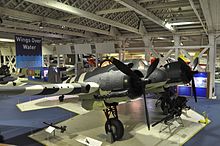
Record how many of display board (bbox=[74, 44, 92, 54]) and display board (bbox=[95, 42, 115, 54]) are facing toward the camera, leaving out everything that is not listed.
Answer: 2

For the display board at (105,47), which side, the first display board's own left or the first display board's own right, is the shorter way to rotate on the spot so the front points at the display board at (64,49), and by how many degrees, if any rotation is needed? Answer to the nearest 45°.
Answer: approximately 135° to the first display board's own right

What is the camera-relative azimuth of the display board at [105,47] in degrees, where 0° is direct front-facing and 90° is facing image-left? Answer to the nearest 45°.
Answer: approximately 0°

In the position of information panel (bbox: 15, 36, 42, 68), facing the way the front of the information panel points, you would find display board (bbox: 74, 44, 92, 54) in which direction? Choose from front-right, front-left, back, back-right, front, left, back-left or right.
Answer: back-left

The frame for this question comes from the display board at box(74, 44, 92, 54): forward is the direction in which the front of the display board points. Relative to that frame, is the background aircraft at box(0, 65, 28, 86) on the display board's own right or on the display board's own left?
on the display board's own right

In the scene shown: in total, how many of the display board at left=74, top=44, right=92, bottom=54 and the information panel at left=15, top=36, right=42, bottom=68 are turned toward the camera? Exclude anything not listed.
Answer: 2

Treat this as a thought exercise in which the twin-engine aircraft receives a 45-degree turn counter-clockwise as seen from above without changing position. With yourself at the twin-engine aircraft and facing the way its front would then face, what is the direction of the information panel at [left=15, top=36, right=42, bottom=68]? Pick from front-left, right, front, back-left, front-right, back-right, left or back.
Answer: back-left

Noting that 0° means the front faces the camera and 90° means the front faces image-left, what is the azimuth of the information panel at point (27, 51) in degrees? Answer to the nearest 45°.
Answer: approximately 0°

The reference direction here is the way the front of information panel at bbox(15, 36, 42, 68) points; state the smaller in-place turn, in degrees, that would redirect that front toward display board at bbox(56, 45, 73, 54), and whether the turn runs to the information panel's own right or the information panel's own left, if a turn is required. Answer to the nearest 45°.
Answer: approximately 135° to the information panel's own left

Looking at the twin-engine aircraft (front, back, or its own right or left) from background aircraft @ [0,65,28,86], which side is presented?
back

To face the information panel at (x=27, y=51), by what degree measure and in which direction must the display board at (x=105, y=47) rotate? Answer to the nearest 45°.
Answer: approximately 45° to its right

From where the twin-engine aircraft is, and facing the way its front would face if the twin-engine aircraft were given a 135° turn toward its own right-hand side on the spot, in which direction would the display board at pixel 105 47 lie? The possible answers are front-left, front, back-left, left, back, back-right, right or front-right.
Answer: right
